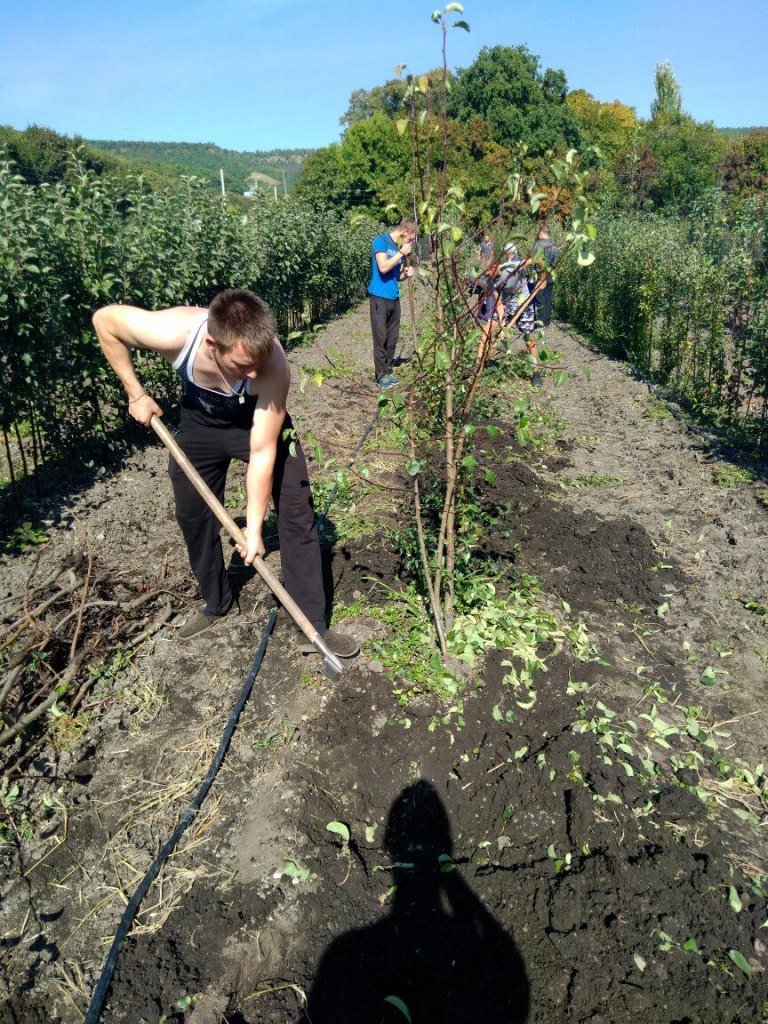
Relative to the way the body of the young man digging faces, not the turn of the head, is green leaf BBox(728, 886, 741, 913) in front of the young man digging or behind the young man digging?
in front

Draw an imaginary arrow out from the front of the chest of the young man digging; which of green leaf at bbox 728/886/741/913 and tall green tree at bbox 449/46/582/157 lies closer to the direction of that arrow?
the green leaf

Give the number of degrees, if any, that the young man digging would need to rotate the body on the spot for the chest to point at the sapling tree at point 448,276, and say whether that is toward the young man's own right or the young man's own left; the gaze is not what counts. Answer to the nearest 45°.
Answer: approximately 45° to the young man's own left

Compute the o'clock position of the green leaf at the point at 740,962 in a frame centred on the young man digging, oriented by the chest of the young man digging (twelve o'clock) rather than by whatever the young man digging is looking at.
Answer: The green leaf is roughly at 11 o'clock from the young man digging.

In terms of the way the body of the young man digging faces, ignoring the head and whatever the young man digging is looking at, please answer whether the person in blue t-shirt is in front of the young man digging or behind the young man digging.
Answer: behind

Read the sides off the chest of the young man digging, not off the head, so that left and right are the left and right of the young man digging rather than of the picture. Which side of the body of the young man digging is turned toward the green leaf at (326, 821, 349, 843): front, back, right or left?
front

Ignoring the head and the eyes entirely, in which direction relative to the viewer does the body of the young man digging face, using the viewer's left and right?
facing the viewer

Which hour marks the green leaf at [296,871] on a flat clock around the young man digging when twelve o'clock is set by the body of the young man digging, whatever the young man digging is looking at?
The green leaf is roughly at 12 o'clock from the young man digging.

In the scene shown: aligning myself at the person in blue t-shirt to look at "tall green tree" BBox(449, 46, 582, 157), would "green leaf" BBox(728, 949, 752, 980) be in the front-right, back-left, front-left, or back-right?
back-right

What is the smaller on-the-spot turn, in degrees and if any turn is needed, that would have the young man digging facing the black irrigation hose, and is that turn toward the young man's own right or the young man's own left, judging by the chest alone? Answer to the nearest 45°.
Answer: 0° — they already face it

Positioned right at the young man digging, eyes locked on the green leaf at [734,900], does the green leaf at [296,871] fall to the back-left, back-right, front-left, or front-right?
front-right

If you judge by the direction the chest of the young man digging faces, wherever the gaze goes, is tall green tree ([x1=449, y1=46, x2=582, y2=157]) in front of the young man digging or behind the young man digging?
behind

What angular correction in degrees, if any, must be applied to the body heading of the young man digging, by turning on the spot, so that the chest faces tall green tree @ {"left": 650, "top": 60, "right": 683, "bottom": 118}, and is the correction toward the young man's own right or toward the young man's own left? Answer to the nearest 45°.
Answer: approximately 135° to the young man's own left

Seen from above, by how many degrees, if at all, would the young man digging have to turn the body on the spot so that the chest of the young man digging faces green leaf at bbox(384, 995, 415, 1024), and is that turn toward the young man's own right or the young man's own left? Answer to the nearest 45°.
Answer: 0° — they already face it
